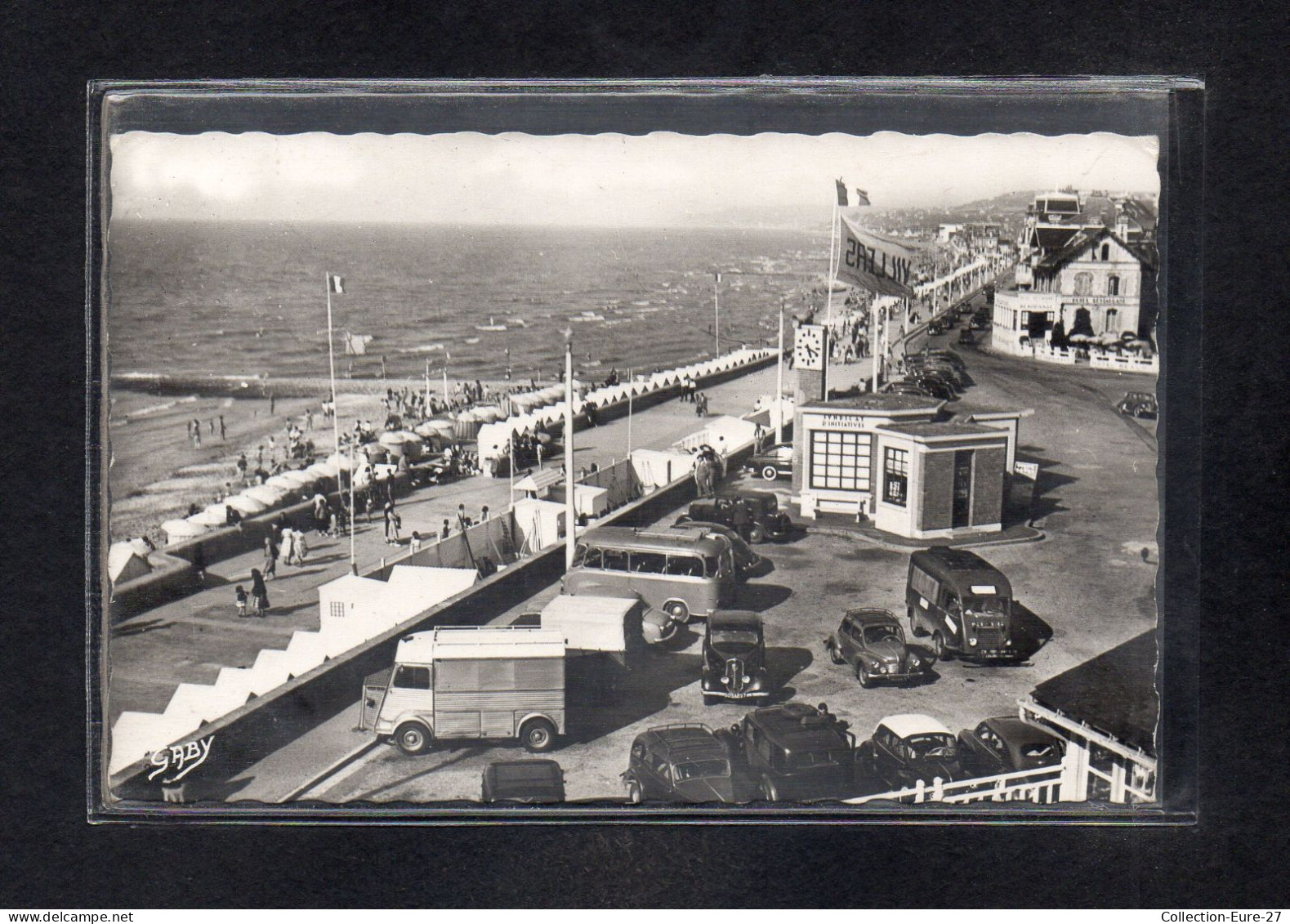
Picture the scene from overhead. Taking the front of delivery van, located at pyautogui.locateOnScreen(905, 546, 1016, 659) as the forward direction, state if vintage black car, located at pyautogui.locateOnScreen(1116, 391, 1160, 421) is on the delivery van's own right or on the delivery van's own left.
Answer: on the delivery van's own left

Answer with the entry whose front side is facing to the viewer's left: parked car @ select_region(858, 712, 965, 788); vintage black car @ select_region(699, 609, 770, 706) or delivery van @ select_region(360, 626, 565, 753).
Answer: the delivery van

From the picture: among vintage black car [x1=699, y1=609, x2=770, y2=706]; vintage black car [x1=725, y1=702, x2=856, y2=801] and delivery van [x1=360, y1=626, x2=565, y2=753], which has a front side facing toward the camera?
vintage black car [x1=699, y1=609, x2=770, y2=706]

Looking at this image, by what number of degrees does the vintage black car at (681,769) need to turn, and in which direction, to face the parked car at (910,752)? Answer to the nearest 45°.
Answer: approximately 45° to its left

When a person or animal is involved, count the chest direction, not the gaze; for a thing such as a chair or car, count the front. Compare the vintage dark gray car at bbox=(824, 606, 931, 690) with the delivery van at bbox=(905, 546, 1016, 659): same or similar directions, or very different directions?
same or similar directions

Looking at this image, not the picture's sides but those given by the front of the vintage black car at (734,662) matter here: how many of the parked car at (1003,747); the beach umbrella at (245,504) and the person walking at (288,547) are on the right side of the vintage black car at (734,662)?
2

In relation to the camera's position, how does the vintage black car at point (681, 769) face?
facing the viewer and to the right of the viewer

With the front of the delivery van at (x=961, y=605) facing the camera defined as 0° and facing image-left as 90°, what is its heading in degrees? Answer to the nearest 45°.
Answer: approximately 315°

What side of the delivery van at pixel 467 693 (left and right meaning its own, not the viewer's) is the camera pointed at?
left

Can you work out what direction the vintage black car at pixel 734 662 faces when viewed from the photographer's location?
facing the viewer

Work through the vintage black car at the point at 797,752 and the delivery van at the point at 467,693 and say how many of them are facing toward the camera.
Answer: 0
